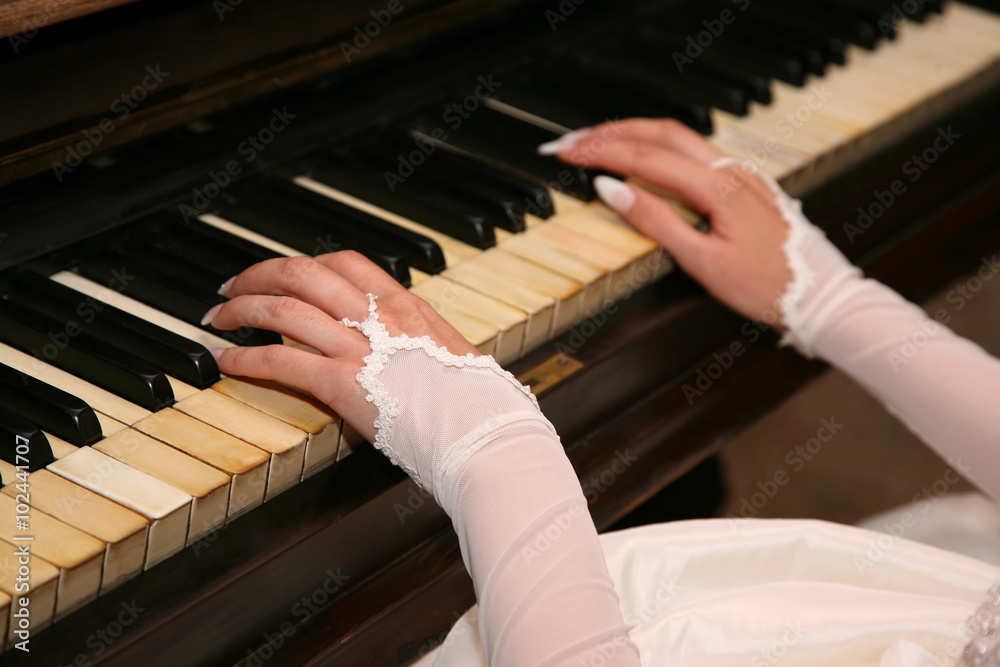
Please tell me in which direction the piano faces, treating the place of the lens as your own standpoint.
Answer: facing the viewer and to the right of the viewer
